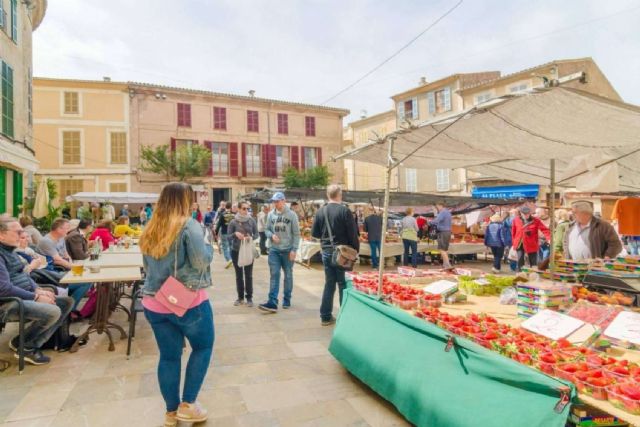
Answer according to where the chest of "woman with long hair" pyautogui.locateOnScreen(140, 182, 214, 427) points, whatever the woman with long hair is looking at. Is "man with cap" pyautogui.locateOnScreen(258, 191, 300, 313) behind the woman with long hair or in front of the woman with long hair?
in front

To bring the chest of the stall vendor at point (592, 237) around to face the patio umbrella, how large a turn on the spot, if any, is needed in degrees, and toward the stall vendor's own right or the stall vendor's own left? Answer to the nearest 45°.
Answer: approximately 45° to the stall vendor's own right

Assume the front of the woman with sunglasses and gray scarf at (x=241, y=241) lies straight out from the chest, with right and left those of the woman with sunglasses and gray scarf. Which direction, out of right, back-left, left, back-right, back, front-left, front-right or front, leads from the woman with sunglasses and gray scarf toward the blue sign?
back-left

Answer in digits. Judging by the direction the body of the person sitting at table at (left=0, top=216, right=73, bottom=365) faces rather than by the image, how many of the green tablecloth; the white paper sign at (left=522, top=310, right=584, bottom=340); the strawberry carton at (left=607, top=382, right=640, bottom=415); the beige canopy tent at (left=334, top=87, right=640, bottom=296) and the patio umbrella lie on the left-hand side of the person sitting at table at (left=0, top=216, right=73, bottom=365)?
1

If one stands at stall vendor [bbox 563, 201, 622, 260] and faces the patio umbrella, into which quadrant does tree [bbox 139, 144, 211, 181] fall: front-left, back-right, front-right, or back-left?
front-right

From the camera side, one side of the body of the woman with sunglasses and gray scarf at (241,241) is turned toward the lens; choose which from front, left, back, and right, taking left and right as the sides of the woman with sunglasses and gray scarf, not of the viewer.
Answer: front

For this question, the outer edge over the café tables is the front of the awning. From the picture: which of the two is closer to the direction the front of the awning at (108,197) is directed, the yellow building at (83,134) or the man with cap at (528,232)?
the man with cap

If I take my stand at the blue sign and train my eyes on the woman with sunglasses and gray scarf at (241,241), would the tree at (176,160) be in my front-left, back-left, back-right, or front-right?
front-right

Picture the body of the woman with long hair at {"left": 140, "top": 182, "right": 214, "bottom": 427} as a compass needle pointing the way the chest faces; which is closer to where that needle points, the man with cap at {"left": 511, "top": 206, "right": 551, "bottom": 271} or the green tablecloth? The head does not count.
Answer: the man with cap

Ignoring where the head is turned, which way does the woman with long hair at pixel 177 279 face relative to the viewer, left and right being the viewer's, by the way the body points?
facing away from the viewer and to the right of the viewer

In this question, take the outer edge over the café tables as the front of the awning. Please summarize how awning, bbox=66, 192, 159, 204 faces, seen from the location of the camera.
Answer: facing the viewer

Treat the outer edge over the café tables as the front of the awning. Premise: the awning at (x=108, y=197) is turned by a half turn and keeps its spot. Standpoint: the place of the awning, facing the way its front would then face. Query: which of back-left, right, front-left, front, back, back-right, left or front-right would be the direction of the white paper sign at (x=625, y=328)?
back

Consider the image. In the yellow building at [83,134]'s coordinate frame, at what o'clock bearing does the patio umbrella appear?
The patio umbrella is roughly at 12 o'clock from the yellow building.

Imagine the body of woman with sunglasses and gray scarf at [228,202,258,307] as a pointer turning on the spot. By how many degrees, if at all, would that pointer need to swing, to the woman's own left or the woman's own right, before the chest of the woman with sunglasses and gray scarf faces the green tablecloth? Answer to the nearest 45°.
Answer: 0° — they already face it

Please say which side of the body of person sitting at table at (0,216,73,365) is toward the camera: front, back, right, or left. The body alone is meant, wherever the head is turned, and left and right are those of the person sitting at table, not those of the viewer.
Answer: right

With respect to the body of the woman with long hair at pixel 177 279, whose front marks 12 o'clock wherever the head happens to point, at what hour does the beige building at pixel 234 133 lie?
The beige building is roughly at 11 o'clock from the woman with long hair.

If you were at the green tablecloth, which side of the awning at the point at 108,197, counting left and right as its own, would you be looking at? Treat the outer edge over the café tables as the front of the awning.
front

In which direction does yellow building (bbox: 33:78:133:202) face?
toward the camera

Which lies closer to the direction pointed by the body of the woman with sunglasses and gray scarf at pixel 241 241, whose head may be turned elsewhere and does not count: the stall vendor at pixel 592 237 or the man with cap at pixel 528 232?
the stall vendor

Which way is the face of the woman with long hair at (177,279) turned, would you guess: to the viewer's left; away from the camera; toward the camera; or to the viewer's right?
away from the camera
